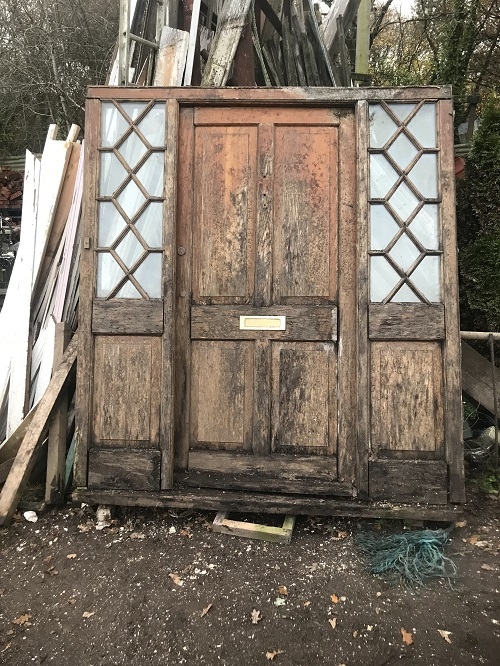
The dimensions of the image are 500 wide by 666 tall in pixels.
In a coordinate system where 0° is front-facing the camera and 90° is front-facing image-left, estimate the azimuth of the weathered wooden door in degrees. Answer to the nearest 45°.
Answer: approximately 0°

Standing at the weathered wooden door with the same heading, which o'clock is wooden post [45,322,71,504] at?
The wooden post is roughly at 3 o'clock from the weathered wooden door.

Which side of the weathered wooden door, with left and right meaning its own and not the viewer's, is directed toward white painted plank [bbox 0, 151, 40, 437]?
right

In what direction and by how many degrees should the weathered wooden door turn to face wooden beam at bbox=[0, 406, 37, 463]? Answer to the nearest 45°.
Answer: approximately 90° to its right

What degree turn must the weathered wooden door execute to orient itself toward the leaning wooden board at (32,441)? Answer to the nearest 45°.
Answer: approximately 90° to its right
